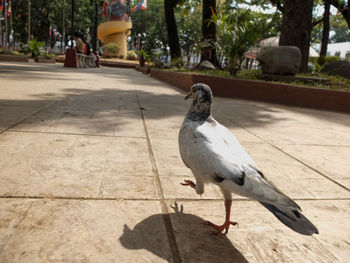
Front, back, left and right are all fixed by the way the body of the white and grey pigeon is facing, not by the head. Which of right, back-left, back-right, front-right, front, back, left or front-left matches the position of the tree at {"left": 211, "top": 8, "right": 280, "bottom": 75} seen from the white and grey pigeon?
right

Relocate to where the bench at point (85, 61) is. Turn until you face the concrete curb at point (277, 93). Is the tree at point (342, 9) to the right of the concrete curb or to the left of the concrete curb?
left

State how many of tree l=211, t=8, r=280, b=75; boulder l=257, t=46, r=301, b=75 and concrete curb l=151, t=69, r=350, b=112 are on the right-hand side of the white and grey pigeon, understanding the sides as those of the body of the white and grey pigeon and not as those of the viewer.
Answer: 3

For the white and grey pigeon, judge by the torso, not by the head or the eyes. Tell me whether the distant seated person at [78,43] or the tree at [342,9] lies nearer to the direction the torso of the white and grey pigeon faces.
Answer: the distant seated person

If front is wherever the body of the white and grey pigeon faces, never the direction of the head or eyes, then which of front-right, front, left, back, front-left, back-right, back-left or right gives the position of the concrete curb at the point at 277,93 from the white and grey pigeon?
right

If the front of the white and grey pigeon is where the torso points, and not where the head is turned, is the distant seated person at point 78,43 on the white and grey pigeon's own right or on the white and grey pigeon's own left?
on the white and grey pigeon's own right

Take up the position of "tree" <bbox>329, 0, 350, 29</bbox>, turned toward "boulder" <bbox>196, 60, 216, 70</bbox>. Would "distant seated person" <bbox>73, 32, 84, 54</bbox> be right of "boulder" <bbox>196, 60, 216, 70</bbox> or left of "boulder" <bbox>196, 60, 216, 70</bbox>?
right

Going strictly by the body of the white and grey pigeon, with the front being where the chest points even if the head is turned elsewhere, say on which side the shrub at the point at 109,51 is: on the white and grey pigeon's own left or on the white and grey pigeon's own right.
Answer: on the white and grey pigeon's own right

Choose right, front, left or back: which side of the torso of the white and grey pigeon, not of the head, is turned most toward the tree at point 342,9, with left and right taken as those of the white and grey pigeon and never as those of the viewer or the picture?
right

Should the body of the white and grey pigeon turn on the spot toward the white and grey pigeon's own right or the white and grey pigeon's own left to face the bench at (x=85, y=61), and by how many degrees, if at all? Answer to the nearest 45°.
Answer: approximately 45° to the white and grey pigeon's own right

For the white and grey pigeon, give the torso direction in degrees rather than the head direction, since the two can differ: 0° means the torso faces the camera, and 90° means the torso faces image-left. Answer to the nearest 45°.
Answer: approximately 90°

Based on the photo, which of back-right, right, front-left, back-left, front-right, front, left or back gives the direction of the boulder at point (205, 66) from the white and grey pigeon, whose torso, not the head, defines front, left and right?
right

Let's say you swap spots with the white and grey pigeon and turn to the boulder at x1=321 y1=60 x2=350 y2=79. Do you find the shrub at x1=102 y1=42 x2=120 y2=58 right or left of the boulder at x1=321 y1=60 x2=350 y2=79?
left

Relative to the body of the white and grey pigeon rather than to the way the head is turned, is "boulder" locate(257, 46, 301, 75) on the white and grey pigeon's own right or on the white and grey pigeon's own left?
on the white and grey pigeon's own right
